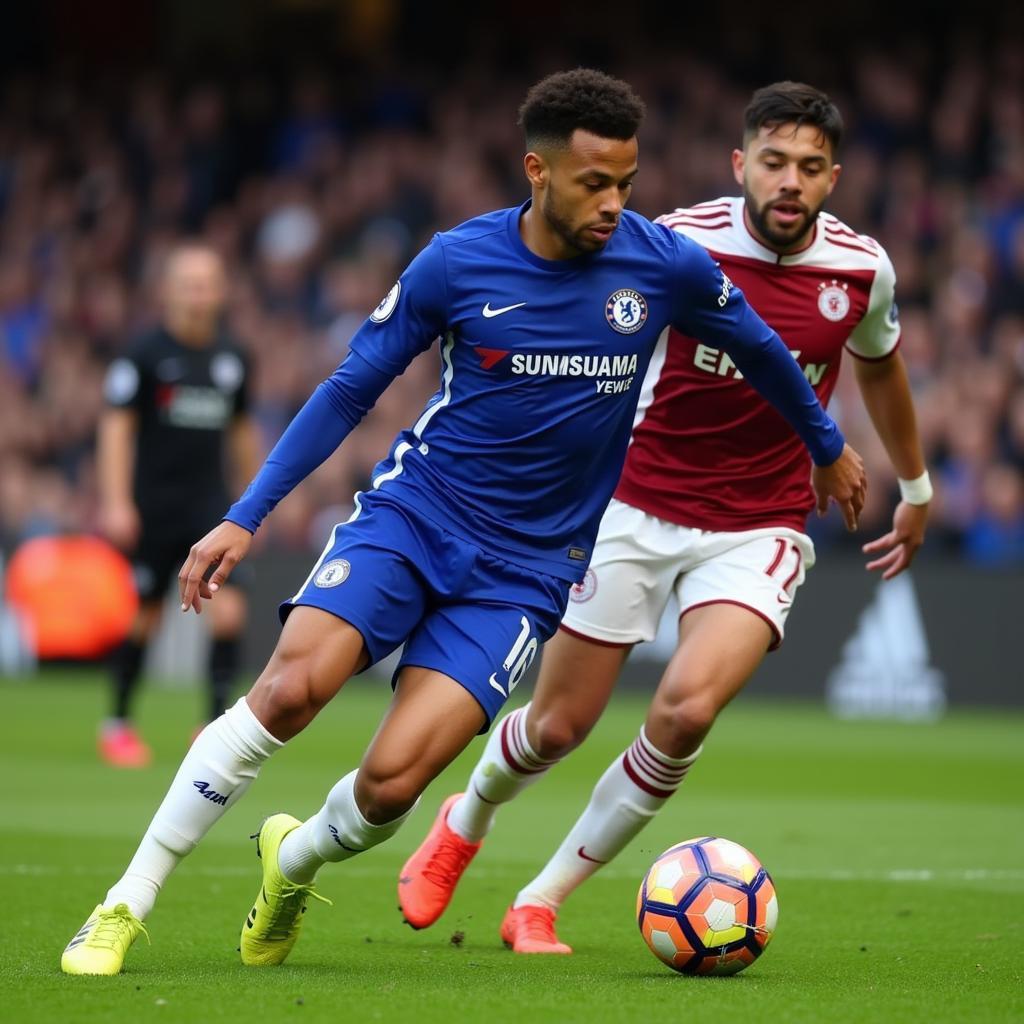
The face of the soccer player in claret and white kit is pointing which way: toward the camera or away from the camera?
toward the camera

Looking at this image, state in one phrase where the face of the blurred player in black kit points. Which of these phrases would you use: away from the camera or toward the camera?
toward the camera

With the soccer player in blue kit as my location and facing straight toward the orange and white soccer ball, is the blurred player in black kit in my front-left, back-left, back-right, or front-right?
back-left

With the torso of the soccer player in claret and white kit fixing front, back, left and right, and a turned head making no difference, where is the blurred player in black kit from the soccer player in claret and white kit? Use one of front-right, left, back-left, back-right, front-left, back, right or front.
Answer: back-right

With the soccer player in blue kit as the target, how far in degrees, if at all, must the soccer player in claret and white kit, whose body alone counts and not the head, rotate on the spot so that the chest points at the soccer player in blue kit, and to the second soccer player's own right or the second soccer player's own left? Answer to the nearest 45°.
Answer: approximately 45° to the second soccer player's own right

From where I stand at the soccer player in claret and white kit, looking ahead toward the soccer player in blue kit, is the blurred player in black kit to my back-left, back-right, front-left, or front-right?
back-right

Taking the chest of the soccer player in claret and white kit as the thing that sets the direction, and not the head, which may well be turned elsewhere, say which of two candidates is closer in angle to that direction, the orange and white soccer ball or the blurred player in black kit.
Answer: the orange and white soccer ball

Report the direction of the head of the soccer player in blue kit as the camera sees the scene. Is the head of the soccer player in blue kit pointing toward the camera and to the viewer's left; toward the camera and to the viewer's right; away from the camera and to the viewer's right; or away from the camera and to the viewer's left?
toward the camera and to the viewer's right

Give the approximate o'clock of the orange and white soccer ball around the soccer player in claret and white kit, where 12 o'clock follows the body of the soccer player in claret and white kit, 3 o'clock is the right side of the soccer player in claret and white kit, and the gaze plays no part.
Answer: The orange and white soccer ball is roughly at 12 o'clock from the soccer player in claret and white kit.

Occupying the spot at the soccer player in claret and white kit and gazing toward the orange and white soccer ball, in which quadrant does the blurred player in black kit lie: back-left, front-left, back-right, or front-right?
back-right

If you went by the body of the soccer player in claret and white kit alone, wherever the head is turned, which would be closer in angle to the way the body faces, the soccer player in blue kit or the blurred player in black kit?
the soccer player in blue kit

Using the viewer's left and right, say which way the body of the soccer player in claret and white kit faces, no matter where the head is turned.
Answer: facing the viewer
